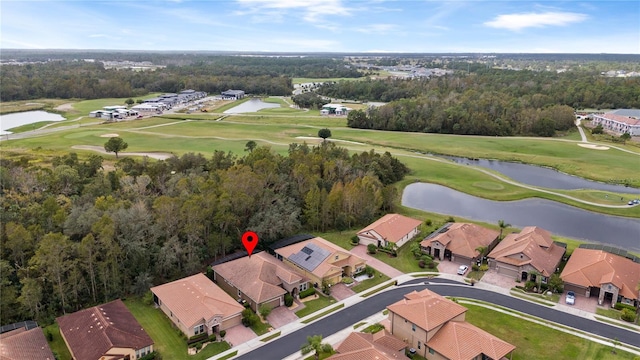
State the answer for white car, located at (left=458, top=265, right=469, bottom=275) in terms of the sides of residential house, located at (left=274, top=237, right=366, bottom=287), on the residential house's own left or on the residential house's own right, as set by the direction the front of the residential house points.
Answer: on the residential house's own left

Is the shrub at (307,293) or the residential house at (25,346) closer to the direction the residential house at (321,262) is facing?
the shrub

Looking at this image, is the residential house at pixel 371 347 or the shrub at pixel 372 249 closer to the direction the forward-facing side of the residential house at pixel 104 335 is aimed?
the residential house

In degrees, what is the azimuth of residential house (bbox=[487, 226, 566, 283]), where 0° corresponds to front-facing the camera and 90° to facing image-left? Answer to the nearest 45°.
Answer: approximately 45°

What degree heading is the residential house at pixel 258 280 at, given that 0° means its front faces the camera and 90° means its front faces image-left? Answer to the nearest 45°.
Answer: approximately 315°

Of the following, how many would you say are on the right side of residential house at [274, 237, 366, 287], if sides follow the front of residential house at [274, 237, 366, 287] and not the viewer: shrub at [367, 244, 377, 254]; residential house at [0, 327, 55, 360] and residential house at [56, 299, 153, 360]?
2

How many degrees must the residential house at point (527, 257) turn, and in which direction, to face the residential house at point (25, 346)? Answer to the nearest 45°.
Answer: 0° — it already faces it

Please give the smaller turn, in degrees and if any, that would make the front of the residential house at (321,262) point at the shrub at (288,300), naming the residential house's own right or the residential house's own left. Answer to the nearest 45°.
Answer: approximately 90° to the residential house's own right
